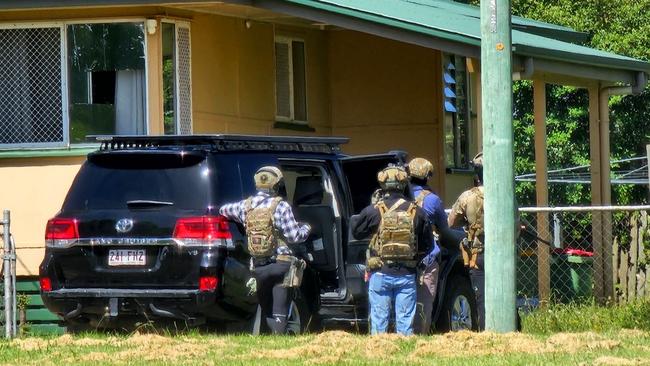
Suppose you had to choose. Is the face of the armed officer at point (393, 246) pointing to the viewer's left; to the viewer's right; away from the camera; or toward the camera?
away from the camera

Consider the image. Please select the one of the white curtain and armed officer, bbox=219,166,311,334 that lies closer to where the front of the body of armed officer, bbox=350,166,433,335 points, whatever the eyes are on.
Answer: the white curtain

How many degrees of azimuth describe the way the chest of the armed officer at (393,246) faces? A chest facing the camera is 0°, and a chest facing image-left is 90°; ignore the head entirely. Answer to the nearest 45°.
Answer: approximately 180°

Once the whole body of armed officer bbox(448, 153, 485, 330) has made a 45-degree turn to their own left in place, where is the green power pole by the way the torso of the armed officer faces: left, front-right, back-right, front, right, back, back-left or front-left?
back-left

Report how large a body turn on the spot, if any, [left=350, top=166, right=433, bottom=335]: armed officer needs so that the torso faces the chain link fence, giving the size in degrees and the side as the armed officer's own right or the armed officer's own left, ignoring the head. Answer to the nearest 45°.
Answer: approximately 45° to the armed officer's own right

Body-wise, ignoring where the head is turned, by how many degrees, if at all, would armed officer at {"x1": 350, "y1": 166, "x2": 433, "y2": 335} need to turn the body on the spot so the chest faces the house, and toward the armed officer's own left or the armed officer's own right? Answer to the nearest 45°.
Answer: approximately 45° to the armed officer's own left
